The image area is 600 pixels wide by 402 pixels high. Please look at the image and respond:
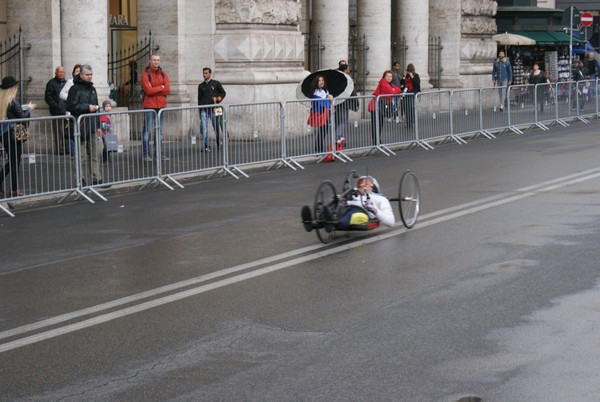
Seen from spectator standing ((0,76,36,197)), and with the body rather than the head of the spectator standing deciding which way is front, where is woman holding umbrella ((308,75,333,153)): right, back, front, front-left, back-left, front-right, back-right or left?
front-left

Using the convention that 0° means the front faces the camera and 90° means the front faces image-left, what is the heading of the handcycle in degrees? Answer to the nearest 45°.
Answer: approximately 45°

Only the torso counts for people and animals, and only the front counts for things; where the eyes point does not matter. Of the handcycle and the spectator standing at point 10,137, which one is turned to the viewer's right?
the spectator standing

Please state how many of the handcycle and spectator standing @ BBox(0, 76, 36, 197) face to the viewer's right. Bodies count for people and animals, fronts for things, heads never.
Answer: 1

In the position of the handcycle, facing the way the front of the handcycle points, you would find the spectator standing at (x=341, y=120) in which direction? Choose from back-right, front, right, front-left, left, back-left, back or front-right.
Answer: back-right

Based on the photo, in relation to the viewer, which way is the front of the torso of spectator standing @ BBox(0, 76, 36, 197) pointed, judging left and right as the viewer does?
facing to the right of the viewer

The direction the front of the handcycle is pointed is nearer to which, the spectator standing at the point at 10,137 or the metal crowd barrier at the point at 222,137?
the spectator standing

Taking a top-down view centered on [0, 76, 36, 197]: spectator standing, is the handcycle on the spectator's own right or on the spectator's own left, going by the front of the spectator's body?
on the spectator's own right
